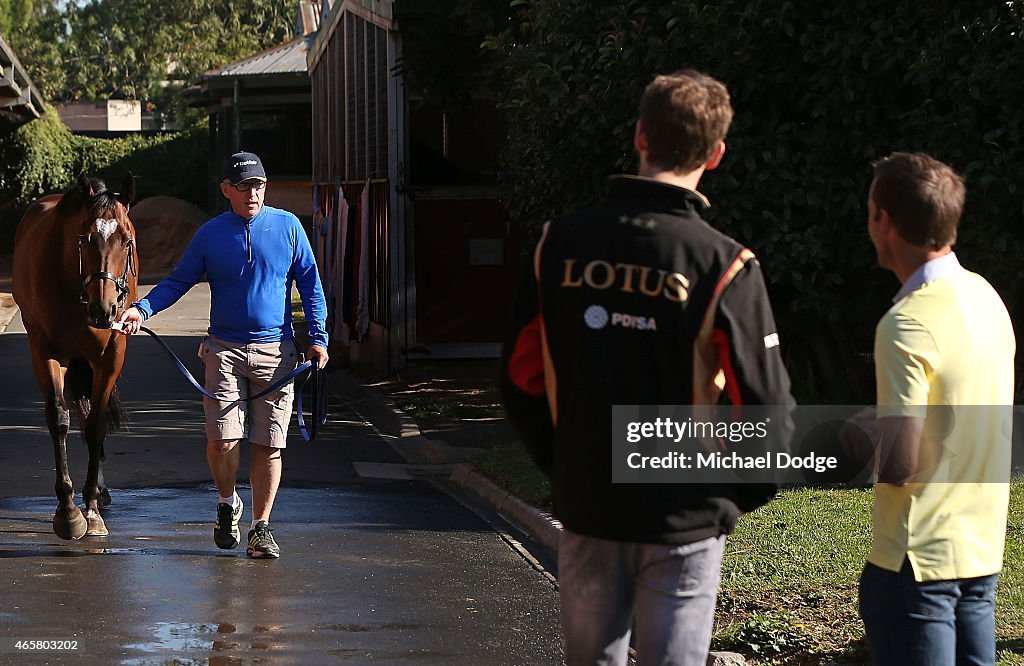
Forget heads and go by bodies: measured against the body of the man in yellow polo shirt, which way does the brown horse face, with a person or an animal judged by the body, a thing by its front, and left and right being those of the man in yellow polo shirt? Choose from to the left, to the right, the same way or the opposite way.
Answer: the opposite way

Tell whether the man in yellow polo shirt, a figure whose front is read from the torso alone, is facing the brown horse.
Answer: yes

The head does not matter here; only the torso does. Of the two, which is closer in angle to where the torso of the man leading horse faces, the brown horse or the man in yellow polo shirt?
the man in yellow polo shirt

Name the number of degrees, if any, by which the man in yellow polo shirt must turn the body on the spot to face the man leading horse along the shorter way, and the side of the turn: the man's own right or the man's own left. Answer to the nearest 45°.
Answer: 0° — they already face them

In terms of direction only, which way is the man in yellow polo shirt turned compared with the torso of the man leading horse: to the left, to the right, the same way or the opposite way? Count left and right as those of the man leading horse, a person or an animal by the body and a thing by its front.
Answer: the opposite way

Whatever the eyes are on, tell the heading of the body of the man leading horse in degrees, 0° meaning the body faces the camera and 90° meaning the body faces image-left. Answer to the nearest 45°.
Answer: approximately 0°

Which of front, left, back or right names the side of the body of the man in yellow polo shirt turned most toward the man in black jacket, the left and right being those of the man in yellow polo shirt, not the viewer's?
left

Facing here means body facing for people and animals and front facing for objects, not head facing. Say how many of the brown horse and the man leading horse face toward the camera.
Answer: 2

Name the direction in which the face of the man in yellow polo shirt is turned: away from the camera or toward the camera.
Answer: away from the camera
